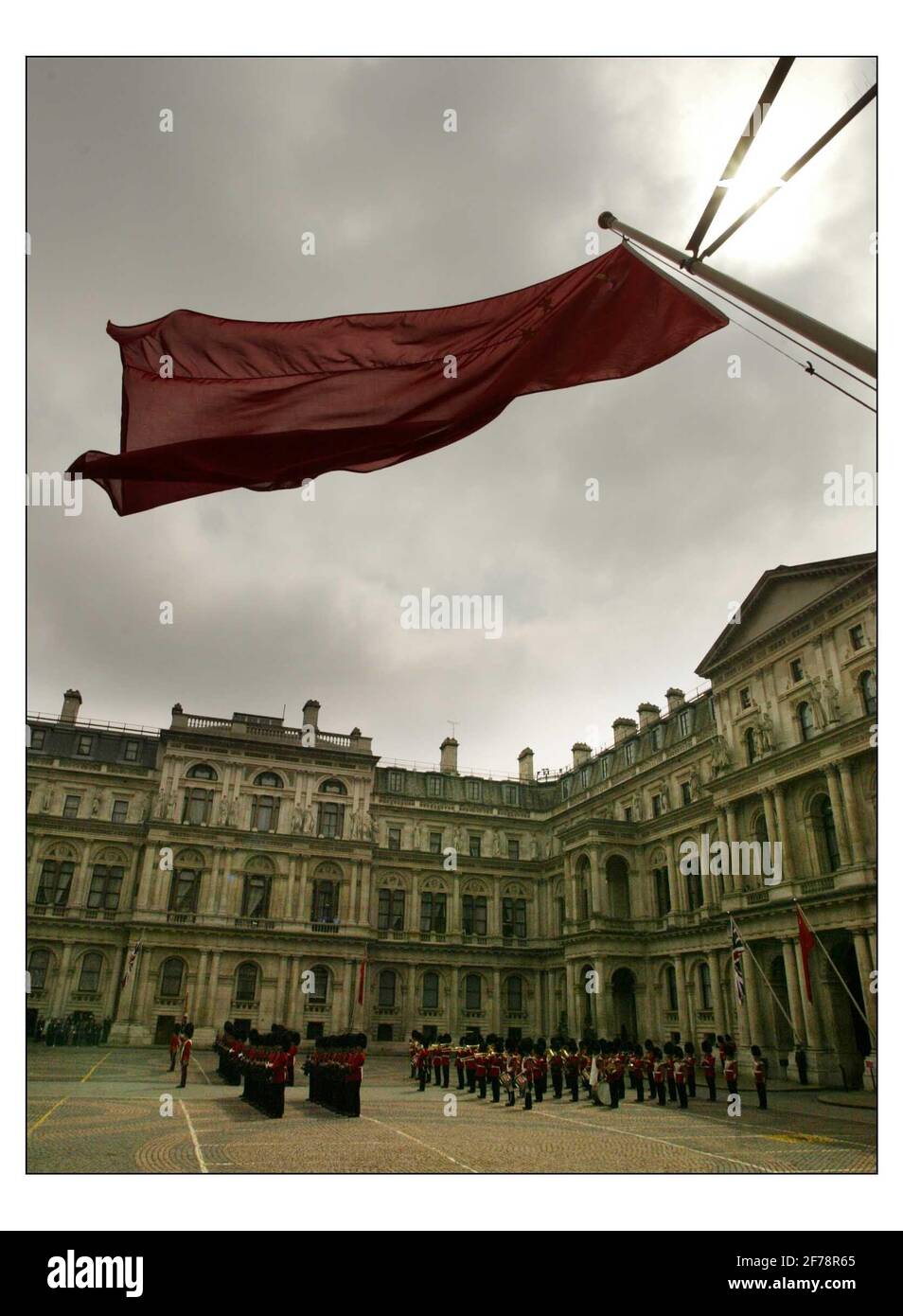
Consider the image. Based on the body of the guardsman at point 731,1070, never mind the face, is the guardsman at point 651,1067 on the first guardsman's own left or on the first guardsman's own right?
on the first guardsman's own right

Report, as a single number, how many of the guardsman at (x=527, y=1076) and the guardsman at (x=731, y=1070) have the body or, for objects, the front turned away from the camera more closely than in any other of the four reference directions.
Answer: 0

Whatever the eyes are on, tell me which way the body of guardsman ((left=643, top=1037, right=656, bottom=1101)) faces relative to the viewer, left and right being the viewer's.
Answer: facing the viewer and to the left of the viewer

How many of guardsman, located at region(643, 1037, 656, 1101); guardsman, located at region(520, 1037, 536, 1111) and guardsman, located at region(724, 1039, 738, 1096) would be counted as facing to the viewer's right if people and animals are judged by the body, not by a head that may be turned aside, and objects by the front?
0

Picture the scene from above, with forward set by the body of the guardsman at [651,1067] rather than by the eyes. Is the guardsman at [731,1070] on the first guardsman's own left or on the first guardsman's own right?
on the first guardsman's own left

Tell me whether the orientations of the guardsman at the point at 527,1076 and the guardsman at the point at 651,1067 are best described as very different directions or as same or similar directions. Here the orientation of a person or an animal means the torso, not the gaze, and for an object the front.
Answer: same or similar directions
